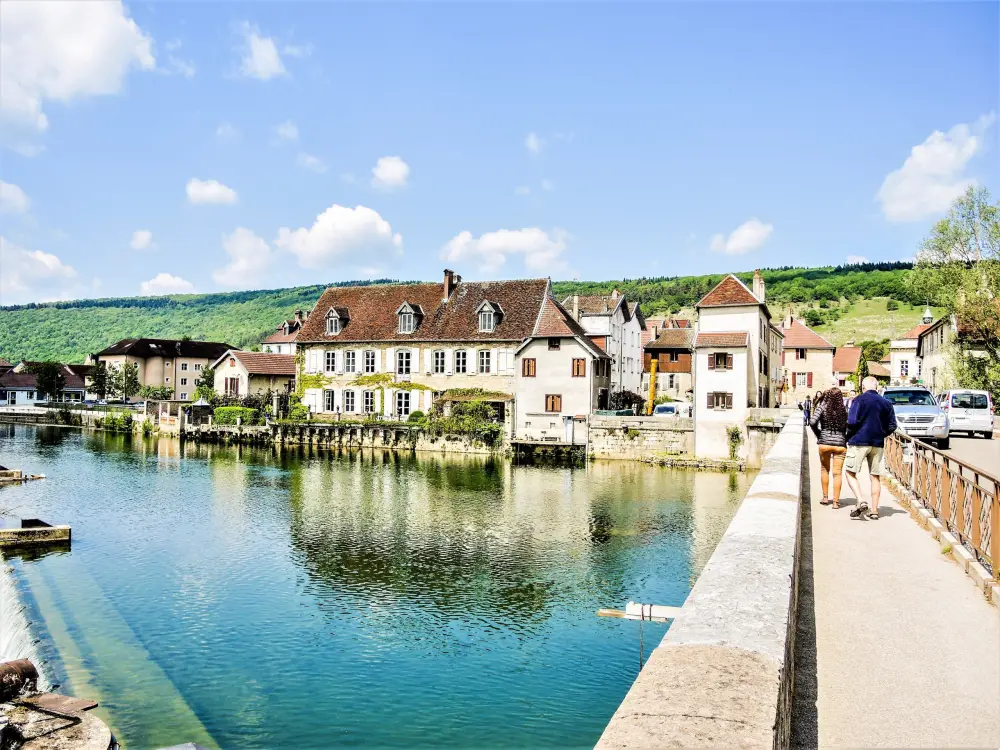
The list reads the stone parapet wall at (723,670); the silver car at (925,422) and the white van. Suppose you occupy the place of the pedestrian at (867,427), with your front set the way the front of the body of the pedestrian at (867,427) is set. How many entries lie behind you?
1

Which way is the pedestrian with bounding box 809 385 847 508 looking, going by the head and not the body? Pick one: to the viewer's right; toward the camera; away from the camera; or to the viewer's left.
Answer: away from the camera

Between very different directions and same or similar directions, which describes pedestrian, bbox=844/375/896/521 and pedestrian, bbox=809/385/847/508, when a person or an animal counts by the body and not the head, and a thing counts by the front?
same or similar directions

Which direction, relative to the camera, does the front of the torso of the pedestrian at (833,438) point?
away from the camera

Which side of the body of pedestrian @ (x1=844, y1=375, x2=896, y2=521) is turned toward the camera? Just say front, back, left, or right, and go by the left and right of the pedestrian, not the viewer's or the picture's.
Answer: back

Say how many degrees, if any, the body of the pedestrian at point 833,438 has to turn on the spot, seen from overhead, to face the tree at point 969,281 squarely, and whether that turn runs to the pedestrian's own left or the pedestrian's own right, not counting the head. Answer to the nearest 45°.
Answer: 0° — they already face it

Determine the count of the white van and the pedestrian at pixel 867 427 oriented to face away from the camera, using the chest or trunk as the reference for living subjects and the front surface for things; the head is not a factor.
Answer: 2

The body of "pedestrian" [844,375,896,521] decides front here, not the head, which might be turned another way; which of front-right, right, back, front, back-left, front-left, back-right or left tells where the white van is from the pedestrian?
front

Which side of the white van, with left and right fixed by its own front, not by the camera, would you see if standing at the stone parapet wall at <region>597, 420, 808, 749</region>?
back

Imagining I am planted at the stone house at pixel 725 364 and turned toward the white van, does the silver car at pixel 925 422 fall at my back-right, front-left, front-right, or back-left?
front-right

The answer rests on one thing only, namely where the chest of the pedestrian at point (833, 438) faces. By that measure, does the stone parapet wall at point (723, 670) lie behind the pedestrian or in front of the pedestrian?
behind

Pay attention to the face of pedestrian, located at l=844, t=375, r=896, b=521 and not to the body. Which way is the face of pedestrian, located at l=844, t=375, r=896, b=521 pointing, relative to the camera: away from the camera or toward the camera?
away from the camera

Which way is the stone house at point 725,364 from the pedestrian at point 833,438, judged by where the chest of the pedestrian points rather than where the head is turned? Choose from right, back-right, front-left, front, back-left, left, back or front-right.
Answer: front
